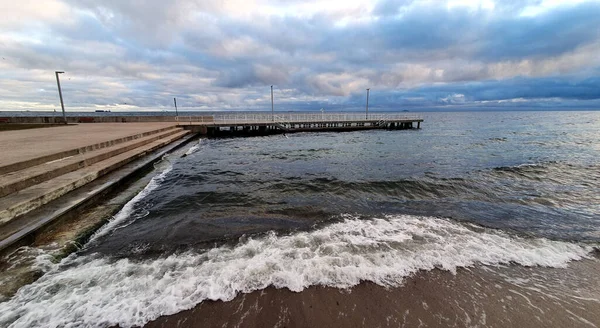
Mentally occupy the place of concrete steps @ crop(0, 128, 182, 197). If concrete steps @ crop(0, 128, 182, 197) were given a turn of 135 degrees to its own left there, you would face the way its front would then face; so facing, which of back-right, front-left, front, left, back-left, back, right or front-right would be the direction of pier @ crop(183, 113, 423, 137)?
front-right

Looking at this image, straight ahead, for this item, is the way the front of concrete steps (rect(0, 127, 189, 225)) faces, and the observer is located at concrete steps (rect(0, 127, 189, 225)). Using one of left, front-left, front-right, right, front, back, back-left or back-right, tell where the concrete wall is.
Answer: back-left

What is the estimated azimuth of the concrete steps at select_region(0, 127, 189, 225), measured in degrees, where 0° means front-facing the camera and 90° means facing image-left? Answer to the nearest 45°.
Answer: approximately 315°

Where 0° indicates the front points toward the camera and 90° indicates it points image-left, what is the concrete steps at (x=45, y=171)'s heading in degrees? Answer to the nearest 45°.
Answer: approximately 315°

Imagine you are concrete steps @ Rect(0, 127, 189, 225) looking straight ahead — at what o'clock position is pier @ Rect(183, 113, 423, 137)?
The pier is roughly at 9 o'clock from the concrete steps.

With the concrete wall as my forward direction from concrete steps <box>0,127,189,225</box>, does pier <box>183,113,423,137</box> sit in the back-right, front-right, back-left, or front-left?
front-right

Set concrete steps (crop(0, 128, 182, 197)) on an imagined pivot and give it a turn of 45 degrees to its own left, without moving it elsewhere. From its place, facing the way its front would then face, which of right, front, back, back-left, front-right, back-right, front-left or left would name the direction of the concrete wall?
left
